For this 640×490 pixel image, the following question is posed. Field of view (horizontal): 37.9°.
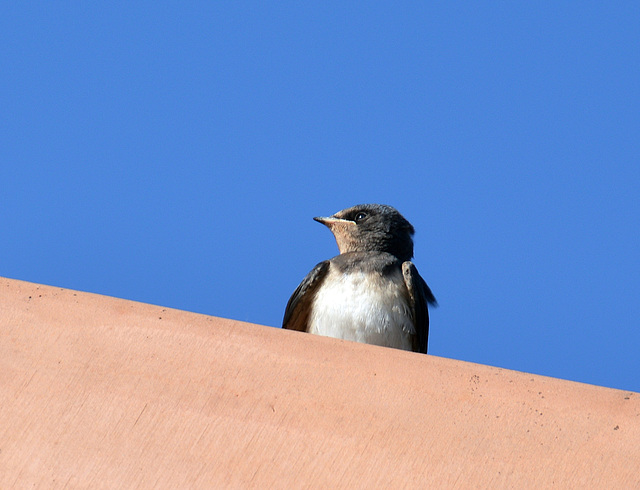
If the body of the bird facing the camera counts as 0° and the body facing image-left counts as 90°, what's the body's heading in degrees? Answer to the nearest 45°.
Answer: approximately 0°
